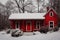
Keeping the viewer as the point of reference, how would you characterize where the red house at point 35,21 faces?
facing the viewer
